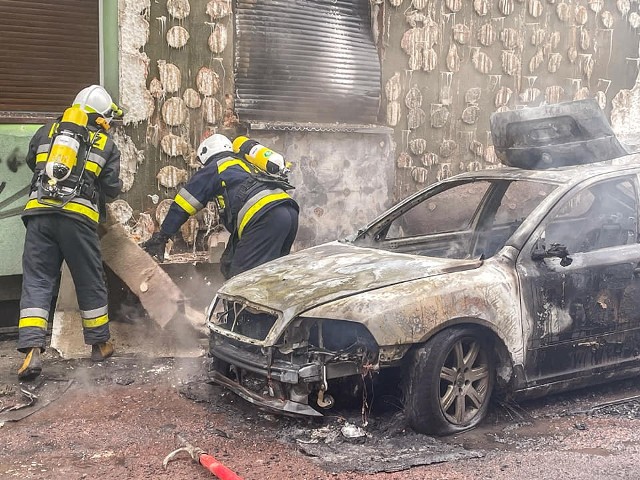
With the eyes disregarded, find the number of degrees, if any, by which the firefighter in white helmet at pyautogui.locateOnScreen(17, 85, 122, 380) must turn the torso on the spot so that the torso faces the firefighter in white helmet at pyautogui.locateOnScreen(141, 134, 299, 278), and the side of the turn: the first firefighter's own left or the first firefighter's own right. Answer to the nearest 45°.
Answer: approximately 45° to the first firefighter's own right

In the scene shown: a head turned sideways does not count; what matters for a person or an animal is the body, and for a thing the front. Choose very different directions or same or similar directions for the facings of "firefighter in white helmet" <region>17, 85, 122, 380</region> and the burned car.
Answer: very different directions

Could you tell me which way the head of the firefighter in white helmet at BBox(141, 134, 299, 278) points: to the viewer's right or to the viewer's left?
to the viewer's left

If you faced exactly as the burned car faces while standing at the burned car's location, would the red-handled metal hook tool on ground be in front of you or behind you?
in front

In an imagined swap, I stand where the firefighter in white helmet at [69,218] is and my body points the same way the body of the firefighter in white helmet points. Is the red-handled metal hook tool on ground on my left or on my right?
on my right

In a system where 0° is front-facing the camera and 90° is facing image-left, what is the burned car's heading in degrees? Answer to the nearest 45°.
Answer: approximately 45°

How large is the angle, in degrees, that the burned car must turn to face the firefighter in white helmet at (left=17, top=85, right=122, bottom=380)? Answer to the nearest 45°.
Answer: approximately 45° to its right

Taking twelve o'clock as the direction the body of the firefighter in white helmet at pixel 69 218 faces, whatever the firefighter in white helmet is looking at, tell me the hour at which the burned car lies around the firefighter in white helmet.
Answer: The burned car is roughly at 3 o'clock from the firefighter in white helmet.

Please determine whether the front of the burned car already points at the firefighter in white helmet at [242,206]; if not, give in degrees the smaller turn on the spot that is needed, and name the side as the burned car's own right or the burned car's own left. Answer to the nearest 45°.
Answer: approximately 90° to the burned car's own right

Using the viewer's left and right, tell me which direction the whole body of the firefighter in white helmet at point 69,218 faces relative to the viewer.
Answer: facing away from the viewer and to the right of the viewer

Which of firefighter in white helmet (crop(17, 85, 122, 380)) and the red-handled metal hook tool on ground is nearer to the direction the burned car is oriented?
the red-handled metal hook tool on ground

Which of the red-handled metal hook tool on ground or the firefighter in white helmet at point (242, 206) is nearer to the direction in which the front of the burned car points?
the red-handled metal hook tool on ground

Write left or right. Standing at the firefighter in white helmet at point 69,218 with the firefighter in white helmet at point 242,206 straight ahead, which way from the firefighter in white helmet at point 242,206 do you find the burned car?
right

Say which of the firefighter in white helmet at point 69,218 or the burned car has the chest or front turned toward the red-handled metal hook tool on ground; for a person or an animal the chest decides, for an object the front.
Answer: the burned car
